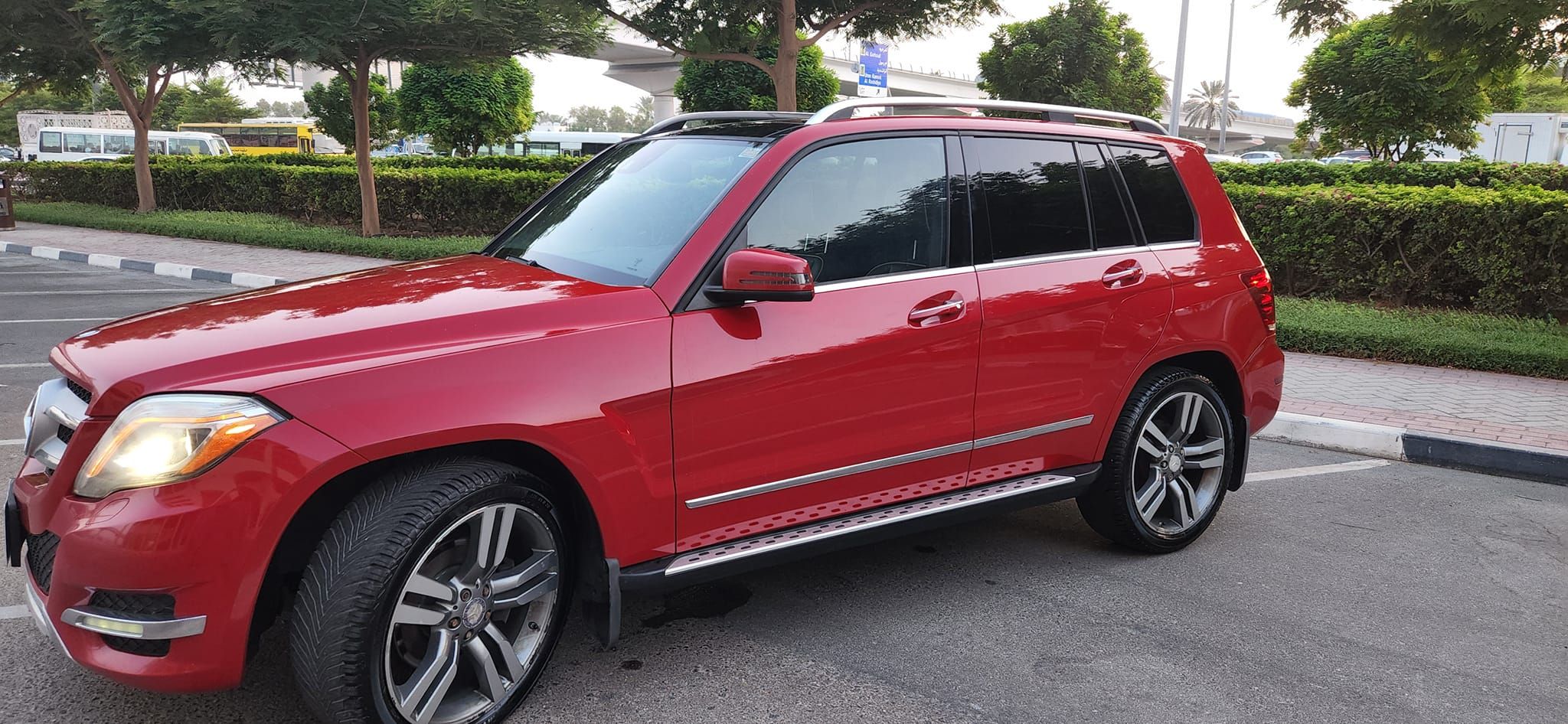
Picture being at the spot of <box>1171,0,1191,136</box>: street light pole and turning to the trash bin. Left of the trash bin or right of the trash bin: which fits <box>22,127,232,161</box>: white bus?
right

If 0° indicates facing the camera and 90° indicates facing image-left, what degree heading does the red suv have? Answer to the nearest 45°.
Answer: approximately 45°

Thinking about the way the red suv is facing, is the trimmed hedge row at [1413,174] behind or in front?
behind

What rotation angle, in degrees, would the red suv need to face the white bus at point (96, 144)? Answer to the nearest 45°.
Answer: approximately 90° to its right

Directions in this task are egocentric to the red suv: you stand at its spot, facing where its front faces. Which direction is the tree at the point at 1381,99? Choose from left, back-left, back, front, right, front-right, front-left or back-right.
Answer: back
